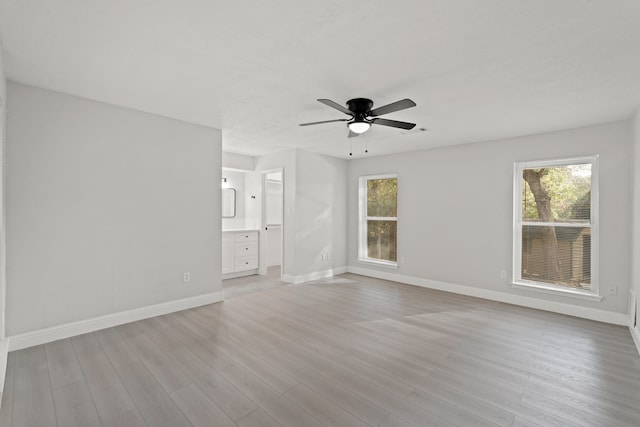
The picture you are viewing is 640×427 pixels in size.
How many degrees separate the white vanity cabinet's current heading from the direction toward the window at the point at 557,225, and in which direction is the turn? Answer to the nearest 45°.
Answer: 0° — it already faces it

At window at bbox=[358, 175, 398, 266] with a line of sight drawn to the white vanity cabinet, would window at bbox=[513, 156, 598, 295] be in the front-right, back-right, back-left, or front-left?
back-left

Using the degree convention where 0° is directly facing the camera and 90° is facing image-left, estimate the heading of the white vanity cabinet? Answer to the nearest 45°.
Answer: approximately 315°

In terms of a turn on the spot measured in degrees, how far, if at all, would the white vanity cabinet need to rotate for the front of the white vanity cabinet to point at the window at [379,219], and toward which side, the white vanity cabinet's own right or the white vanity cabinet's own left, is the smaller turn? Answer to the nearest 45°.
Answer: approximately 45° to the white vanity cabinet's own left
